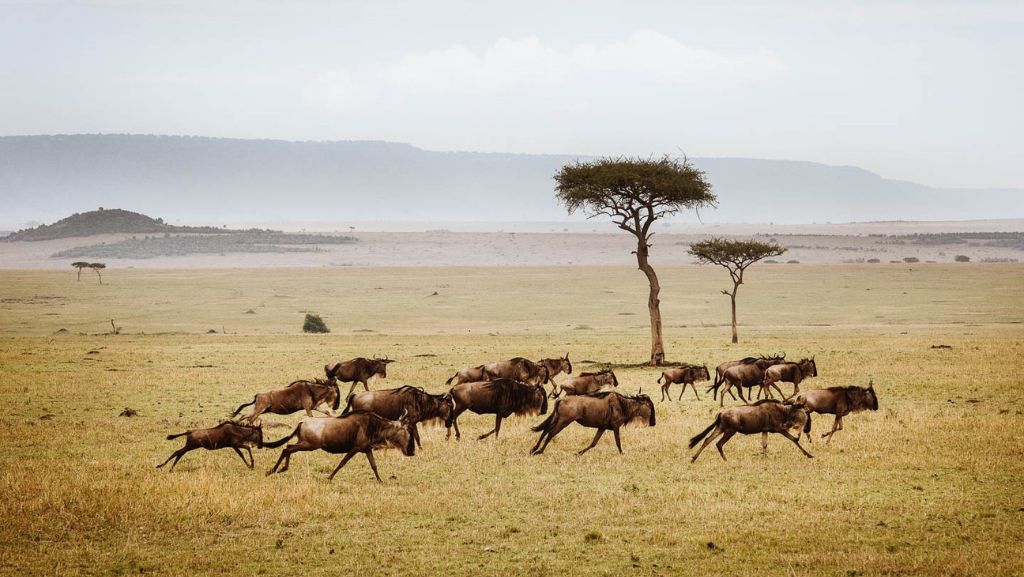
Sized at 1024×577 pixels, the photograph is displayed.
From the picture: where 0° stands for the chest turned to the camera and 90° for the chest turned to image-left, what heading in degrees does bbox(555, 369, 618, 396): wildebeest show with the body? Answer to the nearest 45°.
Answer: approximately 270°

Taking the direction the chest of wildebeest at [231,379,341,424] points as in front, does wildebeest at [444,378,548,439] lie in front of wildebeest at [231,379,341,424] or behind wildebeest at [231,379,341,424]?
in front

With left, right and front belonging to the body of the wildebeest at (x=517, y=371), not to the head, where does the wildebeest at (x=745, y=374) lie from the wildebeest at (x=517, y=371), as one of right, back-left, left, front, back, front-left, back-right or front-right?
front

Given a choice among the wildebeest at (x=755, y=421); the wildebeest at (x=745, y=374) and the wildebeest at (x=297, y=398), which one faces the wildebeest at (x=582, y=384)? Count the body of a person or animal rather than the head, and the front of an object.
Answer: the wildebeest at (x=297, y=398)

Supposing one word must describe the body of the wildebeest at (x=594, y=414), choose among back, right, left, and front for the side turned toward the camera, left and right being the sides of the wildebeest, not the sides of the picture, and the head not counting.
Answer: right

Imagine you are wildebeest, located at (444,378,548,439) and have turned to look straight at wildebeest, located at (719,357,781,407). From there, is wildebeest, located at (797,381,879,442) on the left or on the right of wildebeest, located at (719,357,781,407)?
right

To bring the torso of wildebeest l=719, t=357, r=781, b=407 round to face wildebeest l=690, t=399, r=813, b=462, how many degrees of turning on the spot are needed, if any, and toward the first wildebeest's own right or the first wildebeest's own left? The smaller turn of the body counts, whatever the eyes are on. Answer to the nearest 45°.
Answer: approximately 90° to the first wildebeest's own right

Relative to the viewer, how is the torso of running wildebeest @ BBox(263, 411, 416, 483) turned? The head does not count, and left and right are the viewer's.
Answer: facing to the right of the viewer

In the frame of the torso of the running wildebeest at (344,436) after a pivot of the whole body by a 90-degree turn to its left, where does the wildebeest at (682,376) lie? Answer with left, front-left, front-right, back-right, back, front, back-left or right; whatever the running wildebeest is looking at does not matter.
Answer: front-right

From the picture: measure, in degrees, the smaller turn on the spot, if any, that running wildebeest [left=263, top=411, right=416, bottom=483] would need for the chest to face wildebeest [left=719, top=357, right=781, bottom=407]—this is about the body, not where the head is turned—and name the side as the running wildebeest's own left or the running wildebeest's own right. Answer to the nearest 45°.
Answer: approximately 45° to the running wildebeest's own left

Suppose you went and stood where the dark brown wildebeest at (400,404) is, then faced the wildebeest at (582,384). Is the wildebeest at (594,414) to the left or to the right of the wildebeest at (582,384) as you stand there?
right

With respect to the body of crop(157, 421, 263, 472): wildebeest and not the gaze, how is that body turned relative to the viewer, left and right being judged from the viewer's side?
facing to the right of the viewer

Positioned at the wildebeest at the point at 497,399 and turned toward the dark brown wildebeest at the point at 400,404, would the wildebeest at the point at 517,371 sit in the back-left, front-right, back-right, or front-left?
back-right

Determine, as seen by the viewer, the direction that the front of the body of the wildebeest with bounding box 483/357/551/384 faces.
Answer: to the viewer's right

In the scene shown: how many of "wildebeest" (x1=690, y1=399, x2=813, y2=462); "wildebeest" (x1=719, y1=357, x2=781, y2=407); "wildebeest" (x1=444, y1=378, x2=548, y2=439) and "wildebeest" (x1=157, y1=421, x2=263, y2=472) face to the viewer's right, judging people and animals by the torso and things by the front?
4

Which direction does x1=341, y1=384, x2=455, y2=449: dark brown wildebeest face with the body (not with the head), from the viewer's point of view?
to the viewer's right

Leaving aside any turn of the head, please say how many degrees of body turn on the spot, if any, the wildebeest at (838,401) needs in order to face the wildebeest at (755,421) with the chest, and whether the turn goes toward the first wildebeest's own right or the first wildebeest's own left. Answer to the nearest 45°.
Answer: approximately 135° to the first wildebeest's own right

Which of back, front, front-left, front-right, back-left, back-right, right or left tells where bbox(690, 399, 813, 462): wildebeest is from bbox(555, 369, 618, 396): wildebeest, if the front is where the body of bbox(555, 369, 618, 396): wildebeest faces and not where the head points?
front-right
